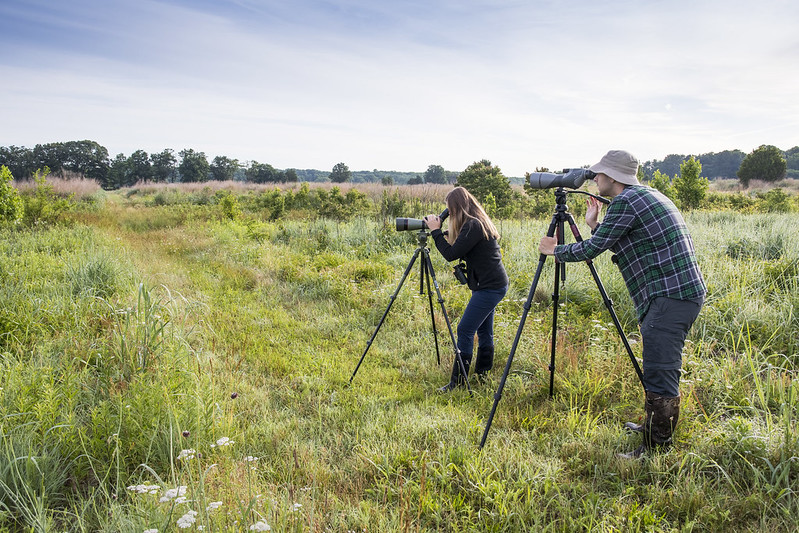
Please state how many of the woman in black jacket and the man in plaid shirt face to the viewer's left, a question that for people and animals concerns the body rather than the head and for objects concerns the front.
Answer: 2

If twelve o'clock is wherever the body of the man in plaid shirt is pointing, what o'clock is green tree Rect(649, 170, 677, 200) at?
The green tree is roughly at 3 o'clock from the man in plaid shirt.

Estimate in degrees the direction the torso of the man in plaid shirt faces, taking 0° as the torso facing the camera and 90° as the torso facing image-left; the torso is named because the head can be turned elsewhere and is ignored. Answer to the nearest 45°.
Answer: approximately 90°

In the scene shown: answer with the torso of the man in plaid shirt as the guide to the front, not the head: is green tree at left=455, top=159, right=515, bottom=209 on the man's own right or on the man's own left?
on the man's own right

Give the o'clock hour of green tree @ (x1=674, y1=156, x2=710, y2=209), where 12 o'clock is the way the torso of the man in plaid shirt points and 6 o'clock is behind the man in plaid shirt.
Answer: The green tree is roughly at 3 o'clock from the man in plaid shirt.

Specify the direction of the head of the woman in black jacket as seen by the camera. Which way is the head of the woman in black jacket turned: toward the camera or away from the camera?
away from the camera

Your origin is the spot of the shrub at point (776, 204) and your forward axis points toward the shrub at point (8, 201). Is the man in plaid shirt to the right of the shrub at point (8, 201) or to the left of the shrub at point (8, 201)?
left

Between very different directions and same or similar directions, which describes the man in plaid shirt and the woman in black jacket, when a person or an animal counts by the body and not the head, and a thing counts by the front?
same or similar directions

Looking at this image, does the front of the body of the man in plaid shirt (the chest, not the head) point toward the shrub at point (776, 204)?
no

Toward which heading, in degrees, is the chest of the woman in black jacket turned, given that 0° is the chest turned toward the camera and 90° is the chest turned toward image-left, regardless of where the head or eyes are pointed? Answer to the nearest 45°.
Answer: approximately 90°

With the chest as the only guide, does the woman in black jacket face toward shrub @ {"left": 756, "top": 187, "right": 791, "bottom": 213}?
no
